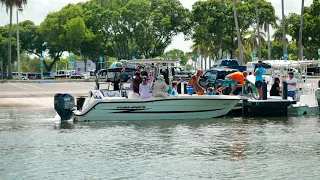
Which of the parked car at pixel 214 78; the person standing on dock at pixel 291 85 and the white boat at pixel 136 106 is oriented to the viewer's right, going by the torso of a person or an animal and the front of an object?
the white boat

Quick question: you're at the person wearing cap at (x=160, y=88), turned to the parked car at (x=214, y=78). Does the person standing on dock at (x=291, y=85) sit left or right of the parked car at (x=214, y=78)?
right

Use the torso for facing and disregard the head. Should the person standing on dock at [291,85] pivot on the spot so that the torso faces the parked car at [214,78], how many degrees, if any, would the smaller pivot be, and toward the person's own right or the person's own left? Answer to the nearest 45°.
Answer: approximately 45° to the person's own right

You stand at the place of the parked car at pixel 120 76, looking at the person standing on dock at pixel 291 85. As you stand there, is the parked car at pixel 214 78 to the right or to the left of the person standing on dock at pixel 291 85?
left

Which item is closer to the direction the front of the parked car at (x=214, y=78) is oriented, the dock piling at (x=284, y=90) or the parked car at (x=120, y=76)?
the parked car

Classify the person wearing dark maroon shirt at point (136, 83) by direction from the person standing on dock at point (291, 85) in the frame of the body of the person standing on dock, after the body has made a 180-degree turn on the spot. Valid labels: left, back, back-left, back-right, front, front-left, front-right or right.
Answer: back-right

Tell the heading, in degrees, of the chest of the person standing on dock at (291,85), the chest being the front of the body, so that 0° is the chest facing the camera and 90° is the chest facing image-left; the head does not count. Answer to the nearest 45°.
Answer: approximately 90°

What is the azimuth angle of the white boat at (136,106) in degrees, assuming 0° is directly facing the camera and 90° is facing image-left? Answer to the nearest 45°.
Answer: approximately 270°

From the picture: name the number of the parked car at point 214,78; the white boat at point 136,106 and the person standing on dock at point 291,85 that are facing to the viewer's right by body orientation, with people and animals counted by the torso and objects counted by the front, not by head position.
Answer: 1

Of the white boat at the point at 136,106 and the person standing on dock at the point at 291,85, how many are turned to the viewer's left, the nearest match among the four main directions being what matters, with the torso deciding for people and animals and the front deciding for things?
1
